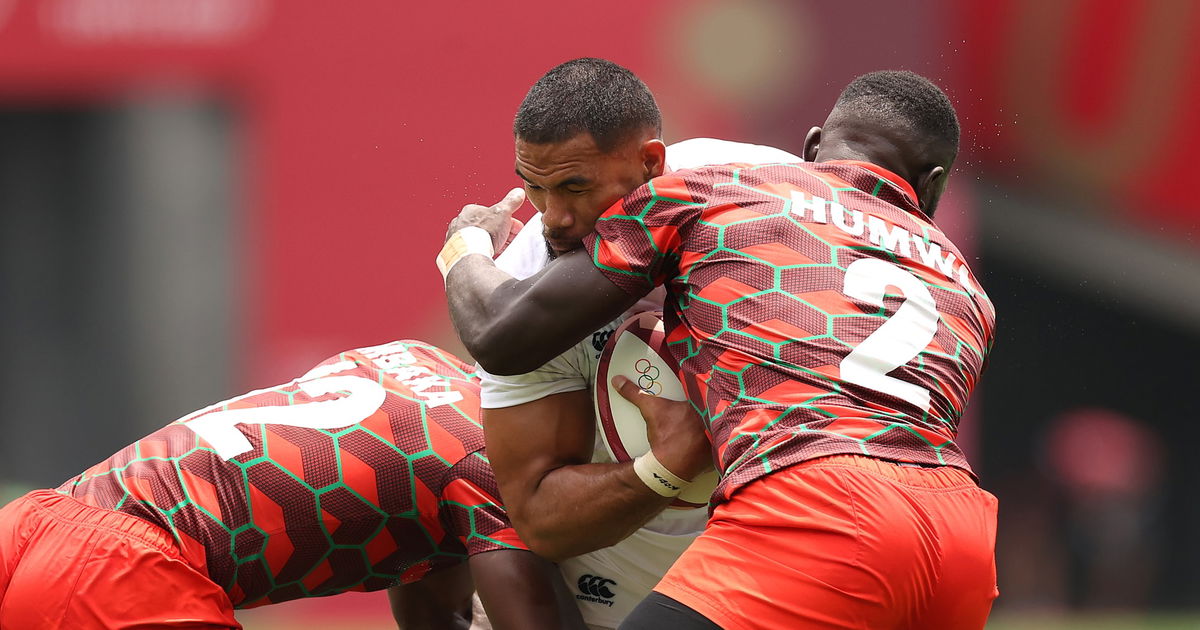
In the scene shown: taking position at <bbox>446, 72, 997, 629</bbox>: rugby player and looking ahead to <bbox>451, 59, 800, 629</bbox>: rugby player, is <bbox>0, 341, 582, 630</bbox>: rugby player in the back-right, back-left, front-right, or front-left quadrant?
front-left

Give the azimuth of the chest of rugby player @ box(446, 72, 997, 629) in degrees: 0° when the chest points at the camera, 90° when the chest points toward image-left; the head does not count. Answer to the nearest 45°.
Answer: approximately 135°

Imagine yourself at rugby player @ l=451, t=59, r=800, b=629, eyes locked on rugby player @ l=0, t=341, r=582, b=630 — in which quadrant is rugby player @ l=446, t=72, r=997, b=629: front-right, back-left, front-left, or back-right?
back-left

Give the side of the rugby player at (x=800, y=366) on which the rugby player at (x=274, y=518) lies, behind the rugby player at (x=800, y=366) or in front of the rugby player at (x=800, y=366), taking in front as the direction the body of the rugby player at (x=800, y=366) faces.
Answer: in front

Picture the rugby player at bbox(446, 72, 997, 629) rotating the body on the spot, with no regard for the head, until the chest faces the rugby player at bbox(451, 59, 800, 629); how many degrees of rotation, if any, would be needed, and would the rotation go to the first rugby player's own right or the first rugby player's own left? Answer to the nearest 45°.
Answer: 0° — they already face them

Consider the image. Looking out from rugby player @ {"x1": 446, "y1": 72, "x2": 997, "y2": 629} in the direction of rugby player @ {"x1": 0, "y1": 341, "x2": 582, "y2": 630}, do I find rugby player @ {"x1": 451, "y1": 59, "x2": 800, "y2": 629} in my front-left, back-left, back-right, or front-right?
front-right
